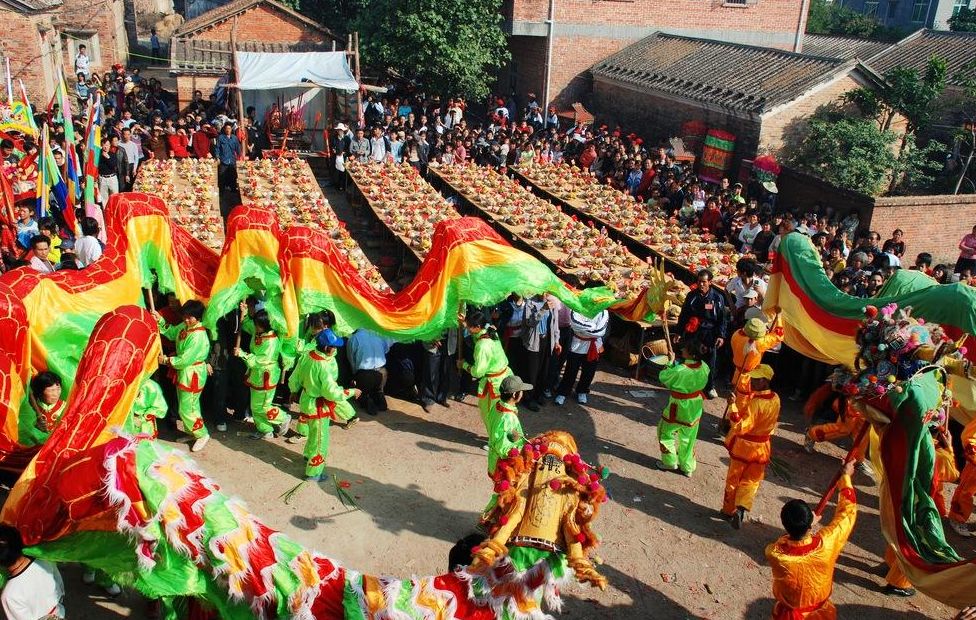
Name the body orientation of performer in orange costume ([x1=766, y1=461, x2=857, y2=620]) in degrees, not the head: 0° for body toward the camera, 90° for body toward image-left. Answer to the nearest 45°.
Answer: approximately 180°

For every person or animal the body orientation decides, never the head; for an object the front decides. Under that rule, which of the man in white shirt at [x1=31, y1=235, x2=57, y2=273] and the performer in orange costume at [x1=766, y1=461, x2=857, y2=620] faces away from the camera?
the performer in orange costume

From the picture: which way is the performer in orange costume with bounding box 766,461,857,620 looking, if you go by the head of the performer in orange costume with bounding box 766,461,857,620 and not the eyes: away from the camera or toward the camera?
away from the camera

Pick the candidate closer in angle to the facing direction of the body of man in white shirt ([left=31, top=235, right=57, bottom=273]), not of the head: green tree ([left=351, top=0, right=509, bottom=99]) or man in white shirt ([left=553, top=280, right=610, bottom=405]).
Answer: the man in white shirt

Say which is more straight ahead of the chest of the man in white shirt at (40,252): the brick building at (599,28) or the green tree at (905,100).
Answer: the green tree

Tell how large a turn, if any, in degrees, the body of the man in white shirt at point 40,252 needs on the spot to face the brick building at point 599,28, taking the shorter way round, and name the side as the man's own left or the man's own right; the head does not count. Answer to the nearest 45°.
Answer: approximately 90° to the man's own left

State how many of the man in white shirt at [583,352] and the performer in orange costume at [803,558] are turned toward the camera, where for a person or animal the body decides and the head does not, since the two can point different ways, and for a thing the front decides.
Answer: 1

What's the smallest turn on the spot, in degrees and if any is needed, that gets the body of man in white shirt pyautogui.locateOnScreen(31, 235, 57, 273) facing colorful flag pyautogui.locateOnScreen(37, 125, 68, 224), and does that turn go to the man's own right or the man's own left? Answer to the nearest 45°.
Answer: approximately 135° to the man's own left

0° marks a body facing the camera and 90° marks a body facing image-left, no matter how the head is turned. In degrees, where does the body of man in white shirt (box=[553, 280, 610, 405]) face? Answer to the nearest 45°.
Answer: approximately 0°

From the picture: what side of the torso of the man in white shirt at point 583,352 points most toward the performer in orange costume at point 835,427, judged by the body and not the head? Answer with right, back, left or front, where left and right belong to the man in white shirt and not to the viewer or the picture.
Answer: left

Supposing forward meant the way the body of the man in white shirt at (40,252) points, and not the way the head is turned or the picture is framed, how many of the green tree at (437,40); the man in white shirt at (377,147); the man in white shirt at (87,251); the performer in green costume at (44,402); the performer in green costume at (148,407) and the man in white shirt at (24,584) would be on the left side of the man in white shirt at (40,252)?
3

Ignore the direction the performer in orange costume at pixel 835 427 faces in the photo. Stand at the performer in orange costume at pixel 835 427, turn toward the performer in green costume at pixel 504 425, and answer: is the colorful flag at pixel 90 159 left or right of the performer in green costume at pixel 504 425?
right

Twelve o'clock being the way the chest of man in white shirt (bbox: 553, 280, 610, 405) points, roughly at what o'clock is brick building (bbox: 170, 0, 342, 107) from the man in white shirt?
The brick building is roughly at 5 o'clock from the man in white shirt.

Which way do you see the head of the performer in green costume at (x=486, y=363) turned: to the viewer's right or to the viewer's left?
to the viewer's left

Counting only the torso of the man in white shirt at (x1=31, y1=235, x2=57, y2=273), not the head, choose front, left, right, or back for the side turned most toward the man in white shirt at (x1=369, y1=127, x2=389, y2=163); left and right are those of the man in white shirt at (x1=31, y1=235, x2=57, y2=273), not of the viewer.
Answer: left
